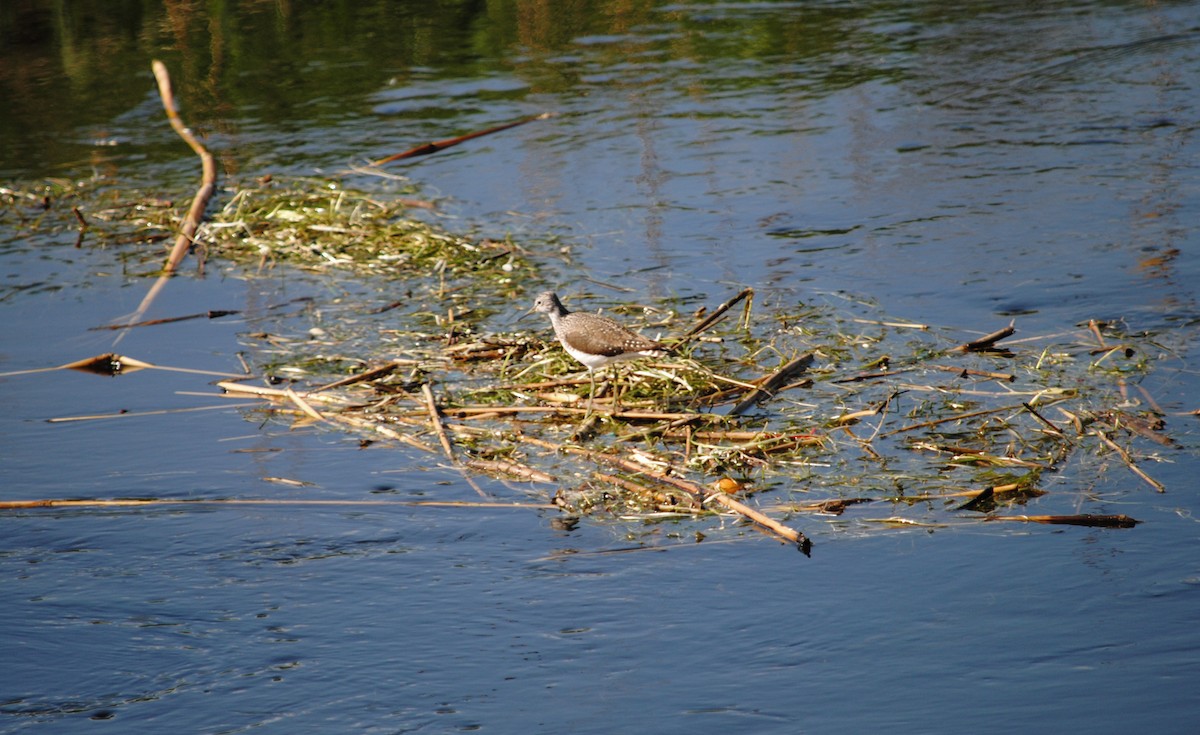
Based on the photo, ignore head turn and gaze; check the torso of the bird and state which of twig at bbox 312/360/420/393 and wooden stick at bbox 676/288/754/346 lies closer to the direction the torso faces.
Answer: the twig

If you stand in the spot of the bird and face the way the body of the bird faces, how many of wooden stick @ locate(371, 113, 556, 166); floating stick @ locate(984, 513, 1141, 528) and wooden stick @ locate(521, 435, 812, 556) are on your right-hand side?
1

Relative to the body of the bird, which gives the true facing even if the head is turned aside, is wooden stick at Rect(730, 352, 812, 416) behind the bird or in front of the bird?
behind

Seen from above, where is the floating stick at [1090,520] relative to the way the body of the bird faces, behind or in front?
behind

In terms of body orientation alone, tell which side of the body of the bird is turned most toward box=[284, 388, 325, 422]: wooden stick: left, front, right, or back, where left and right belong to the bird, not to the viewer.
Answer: front

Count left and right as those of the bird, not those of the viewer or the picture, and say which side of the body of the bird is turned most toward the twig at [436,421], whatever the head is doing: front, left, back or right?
front

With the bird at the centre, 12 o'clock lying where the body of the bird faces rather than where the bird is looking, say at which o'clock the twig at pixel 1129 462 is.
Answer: The twig is roughly at 7 o'clock from the bird.

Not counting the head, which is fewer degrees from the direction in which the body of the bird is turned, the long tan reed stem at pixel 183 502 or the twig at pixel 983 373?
the long tan reed stem

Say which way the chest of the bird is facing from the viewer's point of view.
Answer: to the viewer's left

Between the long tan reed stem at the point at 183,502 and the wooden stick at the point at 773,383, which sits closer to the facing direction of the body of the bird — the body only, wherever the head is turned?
the long tan reed stem

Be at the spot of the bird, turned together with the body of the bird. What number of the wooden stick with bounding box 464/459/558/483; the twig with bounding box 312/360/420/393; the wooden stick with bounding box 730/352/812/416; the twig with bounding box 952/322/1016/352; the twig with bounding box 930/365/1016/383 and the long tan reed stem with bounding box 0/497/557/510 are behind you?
3

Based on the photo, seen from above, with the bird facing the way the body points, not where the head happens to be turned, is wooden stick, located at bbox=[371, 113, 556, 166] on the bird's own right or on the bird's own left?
on the bird's own right

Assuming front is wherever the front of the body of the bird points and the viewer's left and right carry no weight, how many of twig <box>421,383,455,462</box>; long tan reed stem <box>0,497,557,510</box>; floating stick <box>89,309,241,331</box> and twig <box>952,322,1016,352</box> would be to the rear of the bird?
1

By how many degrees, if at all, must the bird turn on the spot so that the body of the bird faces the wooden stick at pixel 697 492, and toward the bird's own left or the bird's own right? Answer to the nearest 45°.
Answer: approximately 90° to the bird's own left

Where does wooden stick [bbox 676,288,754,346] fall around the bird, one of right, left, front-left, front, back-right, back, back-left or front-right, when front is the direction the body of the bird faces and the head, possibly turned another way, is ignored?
back-right

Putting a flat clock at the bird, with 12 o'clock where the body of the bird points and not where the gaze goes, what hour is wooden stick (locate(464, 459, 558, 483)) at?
The wooden stick is roughly at 10 o'clock from the bird.
